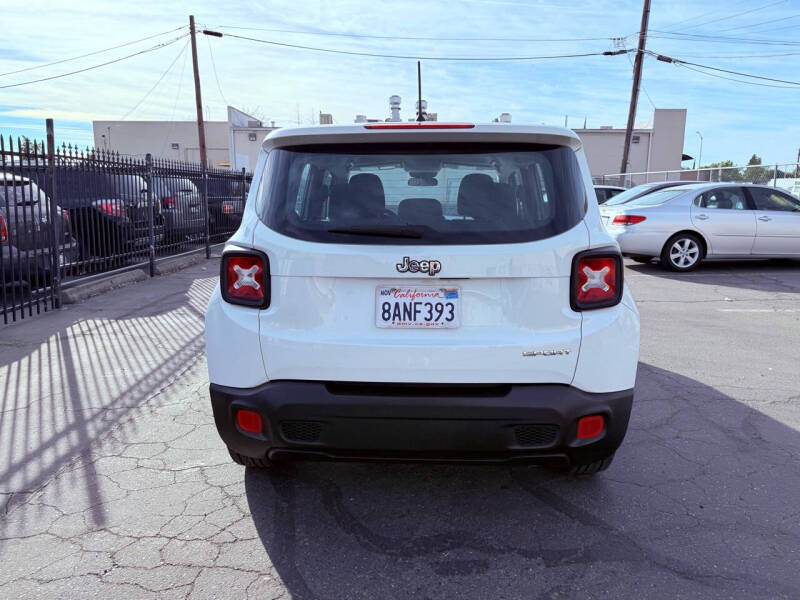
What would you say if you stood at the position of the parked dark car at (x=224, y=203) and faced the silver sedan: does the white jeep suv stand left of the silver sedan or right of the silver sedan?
right

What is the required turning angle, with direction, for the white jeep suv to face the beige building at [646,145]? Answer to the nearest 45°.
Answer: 0° — it already faces it

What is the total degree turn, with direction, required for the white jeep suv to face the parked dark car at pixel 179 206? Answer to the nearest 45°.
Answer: approximately 45° to its left

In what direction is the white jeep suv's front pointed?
away from the camera

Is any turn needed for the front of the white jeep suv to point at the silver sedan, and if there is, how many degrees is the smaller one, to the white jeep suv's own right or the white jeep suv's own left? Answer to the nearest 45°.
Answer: approximately 45° to the white jeep suv's own right

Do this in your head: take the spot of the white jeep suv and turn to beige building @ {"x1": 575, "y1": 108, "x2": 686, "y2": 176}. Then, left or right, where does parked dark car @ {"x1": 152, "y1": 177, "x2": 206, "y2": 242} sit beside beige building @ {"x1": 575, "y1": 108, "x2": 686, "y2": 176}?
left
